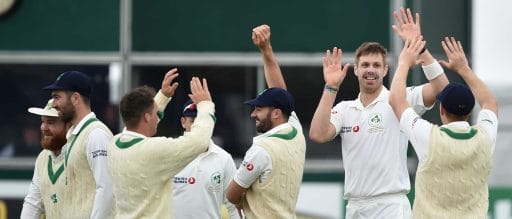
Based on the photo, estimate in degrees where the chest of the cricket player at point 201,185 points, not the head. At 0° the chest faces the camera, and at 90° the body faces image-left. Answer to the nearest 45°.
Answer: approximately 0°

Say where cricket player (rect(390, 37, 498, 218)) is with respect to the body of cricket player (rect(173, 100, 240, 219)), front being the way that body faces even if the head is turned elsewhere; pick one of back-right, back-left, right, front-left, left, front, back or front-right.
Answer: front-left

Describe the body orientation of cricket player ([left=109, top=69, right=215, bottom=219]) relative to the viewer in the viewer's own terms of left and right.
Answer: facing away from the viewer and to the right of the viewer

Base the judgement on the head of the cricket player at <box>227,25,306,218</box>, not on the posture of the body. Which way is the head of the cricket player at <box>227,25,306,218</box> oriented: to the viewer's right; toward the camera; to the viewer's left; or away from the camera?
to the viewer's left

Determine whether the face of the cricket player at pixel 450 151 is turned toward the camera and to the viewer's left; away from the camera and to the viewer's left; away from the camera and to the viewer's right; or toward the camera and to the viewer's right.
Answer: away from the camera and to the viewer's left

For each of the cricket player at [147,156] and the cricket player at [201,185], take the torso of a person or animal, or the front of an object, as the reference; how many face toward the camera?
1

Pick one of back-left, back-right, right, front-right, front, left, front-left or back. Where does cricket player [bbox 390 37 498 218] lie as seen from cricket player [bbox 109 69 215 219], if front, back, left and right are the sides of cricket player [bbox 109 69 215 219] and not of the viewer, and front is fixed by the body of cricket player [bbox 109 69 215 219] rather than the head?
front-right

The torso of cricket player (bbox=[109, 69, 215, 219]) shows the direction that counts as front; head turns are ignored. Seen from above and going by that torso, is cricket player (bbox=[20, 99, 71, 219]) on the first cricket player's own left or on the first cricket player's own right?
on the first cricket player's own left
